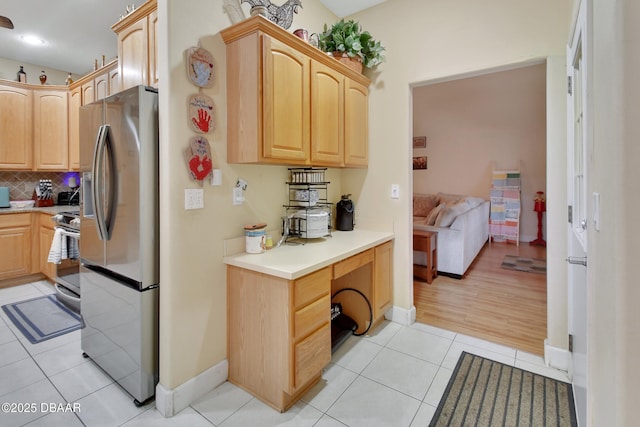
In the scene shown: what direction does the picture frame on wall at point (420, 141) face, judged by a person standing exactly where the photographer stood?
facing the viewer

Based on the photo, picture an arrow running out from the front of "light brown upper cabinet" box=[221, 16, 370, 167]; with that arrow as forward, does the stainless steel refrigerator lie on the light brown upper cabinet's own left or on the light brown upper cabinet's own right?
on the light brown upper cabinet's own right

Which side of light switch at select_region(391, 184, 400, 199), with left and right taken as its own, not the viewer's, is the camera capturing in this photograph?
front

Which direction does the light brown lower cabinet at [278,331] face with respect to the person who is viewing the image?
facing the viewer and to the right of the viewer

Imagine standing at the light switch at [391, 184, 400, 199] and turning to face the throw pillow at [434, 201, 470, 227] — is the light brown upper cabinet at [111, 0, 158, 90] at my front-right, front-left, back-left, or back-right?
back-left

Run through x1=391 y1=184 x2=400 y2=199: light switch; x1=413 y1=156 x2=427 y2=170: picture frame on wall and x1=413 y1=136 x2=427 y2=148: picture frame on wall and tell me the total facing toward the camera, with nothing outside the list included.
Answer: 3
